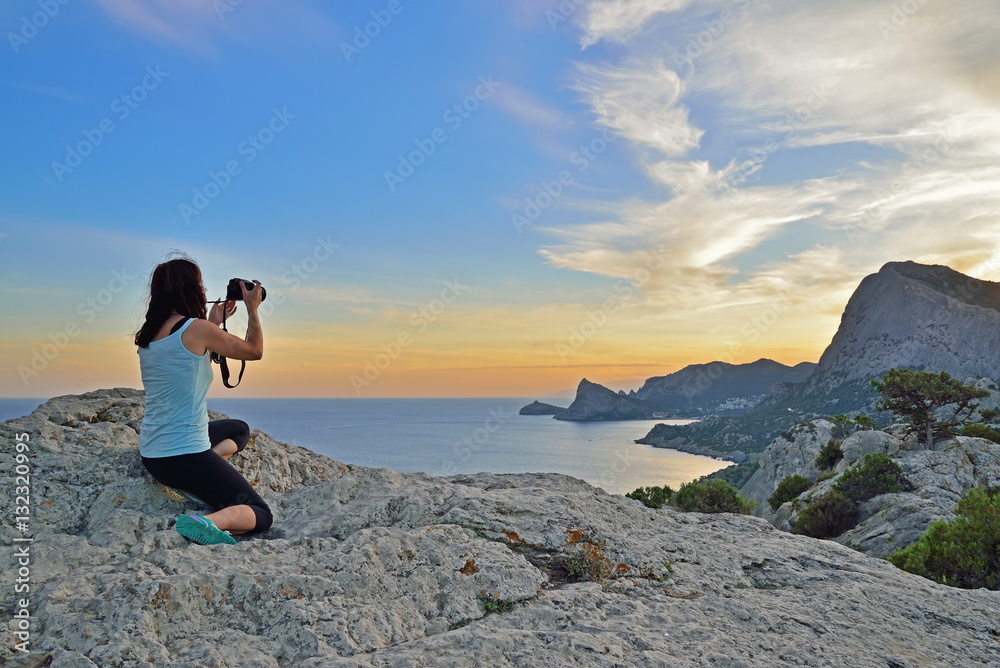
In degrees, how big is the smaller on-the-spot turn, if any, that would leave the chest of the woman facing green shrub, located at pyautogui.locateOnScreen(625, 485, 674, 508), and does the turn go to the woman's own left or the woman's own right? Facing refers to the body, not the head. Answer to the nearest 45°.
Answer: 0° — they already face it

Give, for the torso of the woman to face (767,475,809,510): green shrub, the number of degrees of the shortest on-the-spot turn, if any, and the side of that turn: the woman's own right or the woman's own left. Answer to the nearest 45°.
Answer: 0° — they already face it

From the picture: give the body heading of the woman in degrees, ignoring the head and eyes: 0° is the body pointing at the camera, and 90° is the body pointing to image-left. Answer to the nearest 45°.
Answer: approximately 225°

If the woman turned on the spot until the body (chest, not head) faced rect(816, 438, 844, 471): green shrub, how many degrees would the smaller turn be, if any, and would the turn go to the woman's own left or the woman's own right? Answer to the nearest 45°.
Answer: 0° — they already face it

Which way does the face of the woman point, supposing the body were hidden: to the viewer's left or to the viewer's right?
to the viewer's right
